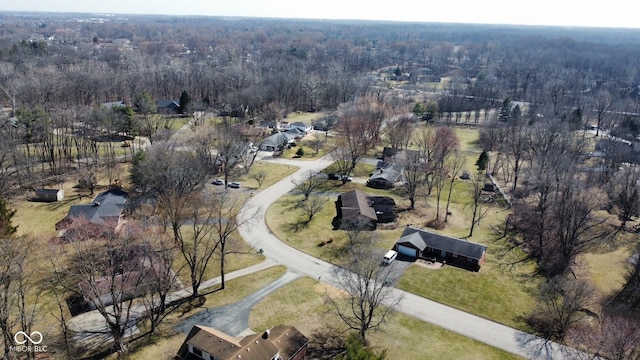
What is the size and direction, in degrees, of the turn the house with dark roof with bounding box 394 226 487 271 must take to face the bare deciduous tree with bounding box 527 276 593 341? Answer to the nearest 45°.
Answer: approximately 90° to its left

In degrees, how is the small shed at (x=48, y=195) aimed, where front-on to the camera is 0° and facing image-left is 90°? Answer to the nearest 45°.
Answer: approximately 315°

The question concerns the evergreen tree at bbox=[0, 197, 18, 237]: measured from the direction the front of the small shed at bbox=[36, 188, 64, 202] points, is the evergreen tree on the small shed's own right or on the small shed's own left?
on the small shed's own right

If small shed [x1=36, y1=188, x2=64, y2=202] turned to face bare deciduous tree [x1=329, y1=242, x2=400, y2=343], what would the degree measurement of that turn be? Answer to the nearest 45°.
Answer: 0° — it already faces it

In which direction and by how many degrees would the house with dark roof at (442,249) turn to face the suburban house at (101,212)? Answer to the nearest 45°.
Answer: approximately 45° to its right
